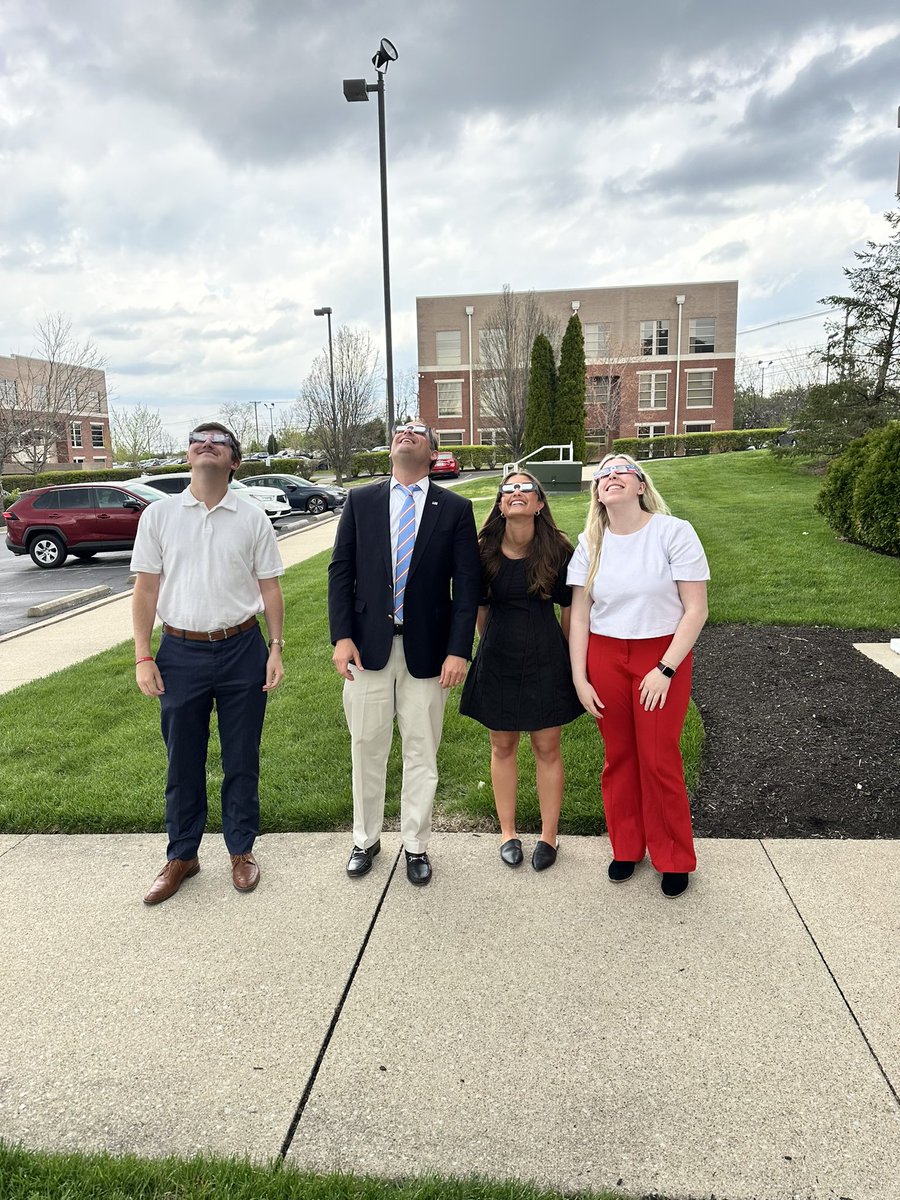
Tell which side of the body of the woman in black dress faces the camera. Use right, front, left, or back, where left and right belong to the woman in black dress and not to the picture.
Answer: front

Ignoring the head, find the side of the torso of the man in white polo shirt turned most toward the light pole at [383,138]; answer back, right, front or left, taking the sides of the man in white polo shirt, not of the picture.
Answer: back

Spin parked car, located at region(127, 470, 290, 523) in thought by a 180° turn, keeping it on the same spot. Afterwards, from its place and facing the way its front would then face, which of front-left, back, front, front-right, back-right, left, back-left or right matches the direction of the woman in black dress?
back-left

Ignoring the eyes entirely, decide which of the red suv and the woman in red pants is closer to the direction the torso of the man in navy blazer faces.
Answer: the woman in red pants

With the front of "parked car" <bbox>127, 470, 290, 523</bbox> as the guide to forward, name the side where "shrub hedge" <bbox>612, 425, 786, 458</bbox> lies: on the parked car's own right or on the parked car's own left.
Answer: on the parked car's own left

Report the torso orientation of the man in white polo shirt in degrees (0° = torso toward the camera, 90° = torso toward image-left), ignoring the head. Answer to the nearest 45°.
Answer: approximately 0°

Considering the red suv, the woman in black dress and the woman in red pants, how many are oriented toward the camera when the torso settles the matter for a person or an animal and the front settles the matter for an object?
2

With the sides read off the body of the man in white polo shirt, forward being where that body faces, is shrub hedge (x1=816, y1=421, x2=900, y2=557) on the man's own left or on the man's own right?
on the man's own left

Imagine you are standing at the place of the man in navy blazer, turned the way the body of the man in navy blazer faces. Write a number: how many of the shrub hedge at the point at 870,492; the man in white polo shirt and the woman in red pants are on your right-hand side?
1

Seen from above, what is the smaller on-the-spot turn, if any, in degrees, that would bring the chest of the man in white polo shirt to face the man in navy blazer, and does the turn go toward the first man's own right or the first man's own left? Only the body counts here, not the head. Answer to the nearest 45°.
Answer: approximately 90° to the first man's own left
